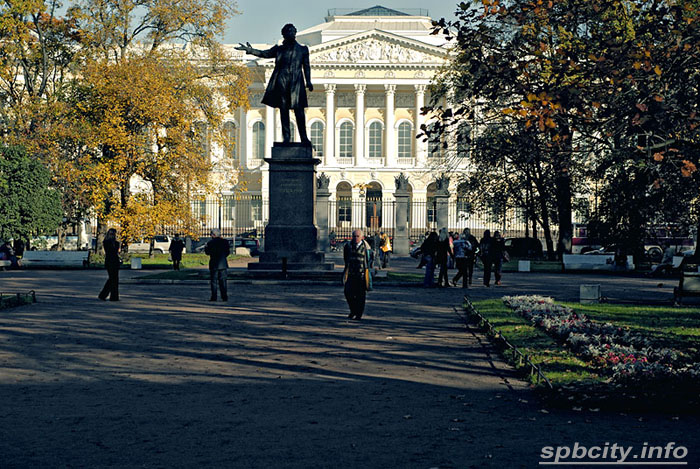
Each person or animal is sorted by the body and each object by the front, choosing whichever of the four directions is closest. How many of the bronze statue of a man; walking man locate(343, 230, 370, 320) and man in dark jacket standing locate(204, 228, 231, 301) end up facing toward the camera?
2

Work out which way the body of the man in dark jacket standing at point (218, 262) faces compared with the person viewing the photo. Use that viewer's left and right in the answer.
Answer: facing away from the viewer

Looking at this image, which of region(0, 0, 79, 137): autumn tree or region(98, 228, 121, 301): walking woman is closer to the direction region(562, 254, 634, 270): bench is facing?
the walking woman

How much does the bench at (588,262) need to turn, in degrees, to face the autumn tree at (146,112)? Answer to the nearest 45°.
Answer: approximately 90° to its right

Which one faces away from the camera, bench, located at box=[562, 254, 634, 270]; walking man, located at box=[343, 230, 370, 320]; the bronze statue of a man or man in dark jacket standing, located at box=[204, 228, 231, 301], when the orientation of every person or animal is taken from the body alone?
the man in dark jacket standing

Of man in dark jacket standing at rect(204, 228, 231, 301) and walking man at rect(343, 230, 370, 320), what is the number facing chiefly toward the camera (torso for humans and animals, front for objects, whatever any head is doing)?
1

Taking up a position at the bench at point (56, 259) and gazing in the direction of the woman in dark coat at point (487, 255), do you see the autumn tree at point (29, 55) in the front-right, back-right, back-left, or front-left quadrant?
back-left

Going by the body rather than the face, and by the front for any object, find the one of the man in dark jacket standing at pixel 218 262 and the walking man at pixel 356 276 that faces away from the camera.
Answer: the man in dark jacket standing

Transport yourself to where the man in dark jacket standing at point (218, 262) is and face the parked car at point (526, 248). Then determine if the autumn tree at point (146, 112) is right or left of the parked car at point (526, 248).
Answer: left
